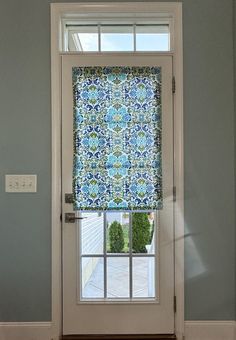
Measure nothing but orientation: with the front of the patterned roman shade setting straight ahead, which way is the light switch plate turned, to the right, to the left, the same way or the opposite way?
the same way

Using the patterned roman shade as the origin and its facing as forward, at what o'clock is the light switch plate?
The light switch plate is roughly at 3 o'clock from the patterned roman shade.

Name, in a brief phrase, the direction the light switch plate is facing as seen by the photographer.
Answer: facing the viewer

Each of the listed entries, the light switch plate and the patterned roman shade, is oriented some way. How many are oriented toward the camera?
2

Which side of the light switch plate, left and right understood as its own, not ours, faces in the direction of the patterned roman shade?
left

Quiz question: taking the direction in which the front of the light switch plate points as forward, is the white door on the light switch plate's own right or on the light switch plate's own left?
on the light switch plate's own left
